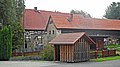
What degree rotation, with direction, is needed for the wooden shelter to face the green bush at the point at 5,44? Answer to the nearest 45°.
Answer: approximately 90° to its right

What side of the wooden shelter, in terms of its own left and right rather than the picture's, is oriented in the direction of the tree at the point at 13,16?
right

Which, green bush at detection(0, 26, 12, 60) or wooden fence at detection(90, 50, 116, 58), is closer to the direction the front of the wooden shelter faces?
the green bush

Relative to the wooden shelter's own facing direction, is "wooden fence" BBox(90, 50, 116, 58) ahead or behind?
behind

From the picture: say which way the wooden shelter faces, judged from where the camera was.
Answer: facing the viewer and to the left of the viewer

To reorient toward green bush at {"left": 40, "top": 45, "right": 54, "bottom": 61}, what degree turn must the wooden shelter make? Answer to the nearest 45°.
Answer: approximately 90° to its right
